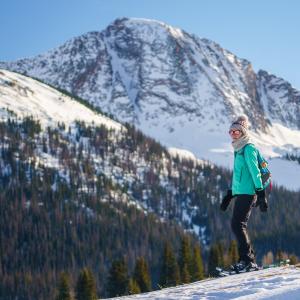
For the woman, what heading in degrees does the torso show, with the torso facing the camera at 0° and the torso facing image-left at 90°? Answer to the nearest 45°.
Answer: approximately 45°
